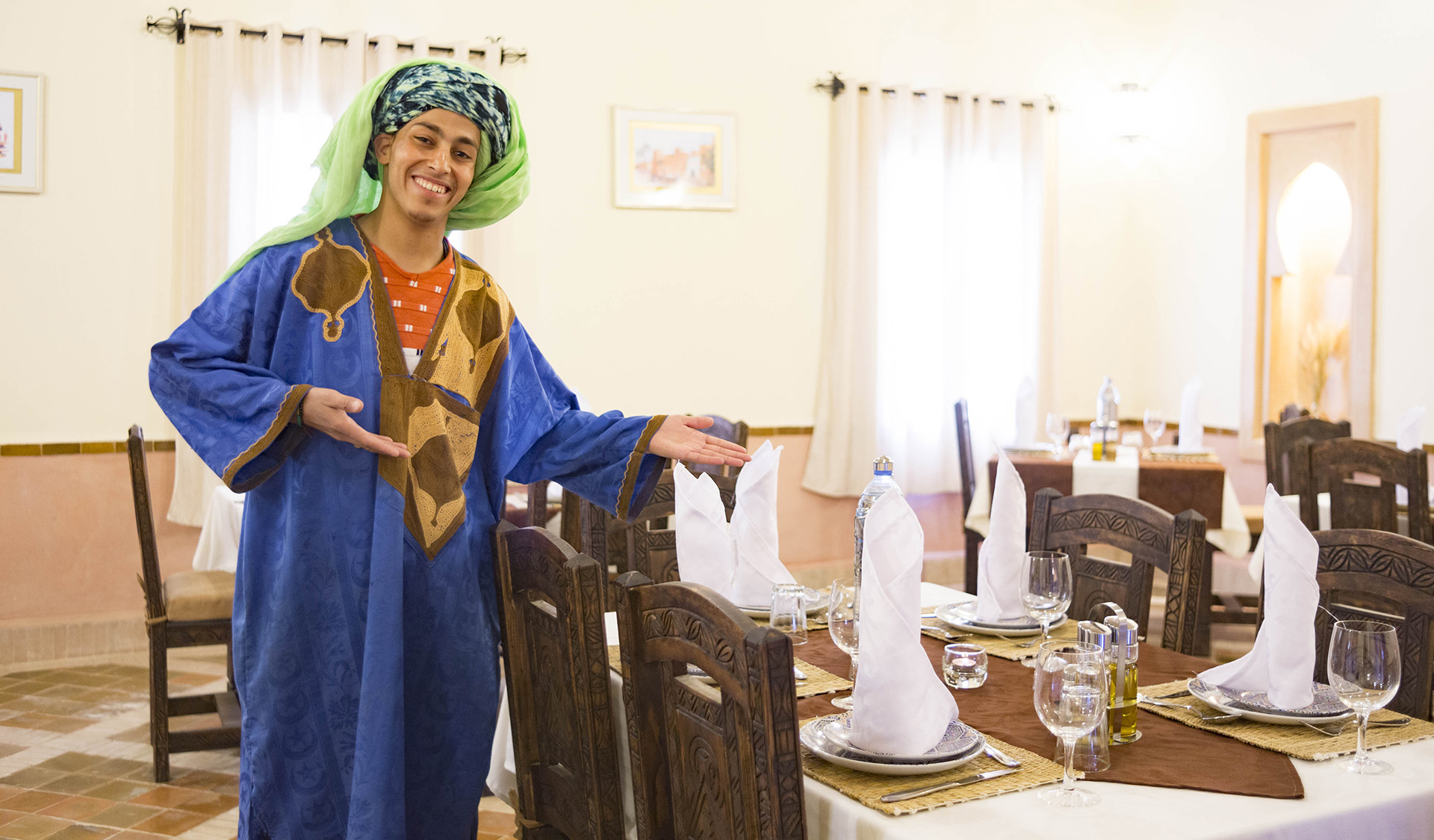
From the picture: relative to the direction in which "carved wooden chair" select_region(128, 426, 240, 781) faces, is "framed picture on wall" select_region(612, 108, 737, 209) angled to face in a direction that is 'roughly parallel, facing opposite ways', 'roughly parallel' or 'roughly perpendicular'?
roughly perpendicular

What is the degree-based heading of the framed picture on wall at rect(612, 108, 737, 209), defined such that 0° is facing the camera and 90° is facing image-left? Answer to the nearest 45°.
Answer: approximately 0°

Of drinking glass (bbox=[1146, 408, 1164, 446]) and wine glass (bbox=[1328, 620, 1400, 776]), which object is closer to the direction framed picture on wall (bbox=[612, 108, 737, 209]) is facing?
the wine glass

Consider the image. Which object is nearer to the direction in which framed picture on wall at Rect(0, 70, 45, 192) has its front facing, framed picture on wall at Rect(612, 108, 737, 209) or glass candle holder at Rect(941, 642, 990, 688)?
the glass candle holder

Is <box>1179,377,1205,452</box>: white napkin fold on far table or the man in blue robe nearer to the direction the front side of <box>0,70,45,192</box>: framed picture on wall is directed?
the man in blue robe

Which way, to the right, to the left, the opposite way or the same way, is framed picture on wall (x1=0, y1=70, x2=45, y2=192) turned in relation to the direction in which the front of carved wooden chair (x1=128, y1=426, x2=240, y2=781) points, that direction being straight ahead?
to the right

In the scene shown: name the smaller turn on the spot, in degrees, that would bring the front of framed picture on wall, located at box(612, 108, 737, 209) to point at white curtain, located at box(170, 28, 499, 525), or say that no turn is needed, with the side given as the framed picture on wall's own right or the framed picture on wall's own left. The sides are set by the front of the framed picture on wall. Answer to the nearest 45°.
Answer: approximately 90° to the framed picture on wall's own right

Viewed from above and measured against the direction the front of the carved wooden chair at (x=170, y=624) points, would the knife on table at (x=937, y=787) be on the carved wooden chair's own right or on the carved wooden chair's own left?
on the carved wooden chair's own right

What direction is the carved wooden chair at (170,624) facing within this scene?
to the viewer's right
